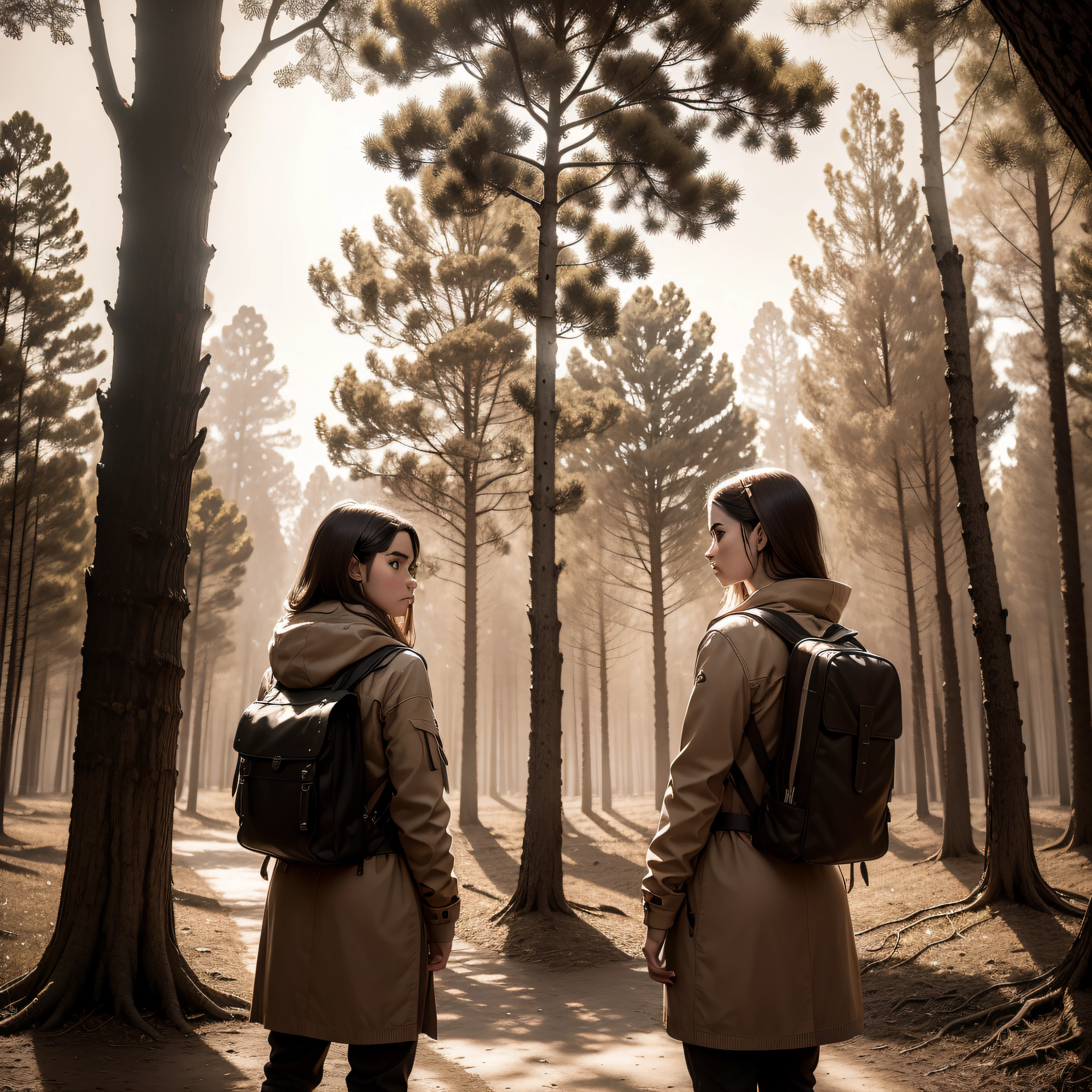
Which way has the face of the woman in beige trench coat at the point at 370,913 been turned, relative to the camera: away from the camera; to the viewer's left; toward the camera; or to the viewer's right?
to the viewer's right

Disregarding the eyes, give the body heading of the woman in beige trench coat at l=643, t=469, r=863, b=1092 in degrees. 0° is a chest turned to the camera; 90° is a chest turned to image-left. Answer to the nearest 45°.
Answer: approximately 135°

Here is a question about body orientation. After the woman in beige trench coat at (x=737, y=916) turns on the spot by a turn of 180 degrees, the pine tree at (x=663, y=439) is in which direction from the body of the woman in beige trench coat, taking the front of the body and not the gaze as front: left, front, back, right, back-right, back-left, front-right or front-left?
back-left

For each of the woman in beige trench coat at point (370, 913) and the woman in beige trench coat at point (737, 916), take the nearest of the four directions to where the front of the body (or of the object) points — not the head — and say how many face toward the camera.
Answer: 0

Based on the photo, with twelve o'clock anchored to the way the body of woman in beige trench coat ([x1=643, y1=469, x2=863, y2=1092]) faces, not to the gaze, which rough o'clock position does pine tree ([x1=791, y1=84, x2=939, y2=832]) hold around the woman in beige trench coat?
The pine tree is roughly at 2 o'clock from the woman in beige trench coat.

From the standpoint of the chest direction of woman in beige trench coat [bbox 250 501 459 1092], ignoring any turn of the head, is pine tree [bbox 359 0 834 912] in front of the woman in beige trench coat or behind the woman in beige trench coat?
in front

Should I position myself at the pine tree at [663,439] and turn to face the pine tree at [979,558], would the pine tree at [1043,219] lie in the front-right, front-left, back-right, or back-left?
front-left

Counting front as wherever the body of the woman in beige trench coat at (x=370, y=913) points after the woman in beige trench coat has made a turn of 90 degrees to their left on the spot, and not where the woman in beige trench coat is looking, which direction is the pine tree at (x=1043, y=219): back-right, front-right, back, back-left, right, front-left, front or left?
right

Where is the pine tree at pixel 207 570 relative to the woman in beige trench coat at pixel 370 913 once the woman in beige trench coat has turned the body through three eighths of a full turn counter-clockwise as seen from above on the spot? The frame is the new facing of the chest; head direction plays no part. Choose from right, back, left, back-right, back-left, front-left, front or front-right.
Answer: right

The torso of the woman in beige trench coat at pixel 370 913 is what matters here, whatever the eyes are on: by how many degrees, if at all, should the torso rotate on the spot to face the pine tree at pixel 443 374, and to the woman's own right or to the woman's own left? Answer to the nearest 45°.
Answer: approximately 45° to the woman's own left

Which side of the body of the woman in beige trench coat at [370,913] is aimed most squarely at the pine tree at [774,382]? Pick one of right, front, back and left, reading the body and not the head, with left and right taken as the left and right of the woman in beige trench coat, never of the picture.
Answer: front

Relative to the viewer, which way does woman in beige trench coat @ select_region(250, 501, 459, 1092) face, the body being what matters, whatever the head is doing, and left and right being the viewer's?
facing away from the viewer and to the right of the viewer
